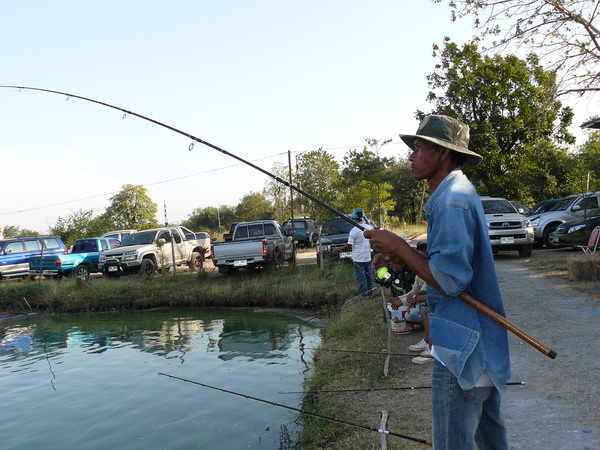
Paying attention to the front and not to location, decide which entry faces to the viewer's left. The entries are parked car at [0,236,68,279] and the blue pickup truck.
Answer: the parked car

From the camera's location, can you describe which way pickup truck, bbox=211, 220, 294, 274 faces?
facing away from the viewer and to the right of the viewer

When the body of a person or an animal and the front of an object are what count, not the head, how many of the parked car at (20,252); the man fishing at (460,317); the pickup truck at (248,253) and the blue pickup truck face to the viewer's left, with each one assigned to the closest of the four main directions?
2

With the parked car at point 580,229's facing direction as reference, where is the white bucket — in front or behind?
in front

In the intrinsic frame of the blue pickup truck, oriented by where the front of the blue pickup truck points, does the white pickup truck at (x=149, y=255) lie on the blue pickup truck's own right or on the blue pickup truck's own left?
on the blue pickup truck's own right

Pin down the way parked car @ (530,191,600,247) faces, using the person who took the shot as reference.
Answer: facing the viewer and to the left of the viewer

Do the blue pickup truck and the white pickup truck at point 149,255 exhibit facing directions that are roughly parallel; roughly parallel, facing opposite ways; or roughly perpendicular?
roughly parallel, facing opposite ways

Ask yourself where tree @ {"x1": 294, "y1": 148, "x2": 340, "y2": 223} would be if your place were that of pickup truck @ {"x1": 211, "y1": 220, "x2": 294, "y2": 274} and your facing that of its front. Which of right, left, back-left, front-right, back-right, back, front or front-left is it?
front

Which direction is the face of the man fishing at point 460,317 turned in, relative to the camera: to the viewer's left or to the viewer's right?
to the viewer's left

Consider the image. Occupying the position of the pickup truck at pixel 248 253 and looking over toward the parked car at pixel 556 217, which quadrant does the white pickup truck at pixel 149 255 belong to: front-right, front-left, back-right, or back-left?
back-left

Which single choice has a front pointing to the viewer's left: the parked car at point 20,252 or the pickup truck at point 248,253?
the parked car

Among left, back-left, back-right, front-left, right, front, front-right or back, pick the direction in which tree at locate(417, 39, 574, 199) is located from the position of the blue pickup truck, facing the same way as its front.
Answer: front-right

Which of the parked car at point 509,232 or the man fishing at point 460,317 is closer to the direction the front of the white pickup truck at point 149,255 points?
the man fishing

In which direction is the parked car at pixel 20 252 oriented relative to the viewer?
to the viewer's left

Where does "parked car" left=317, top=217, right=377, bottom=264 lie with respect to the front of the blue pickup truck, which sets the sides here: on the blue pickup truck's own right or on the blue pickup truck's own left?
on the blue pickup truck's own right
